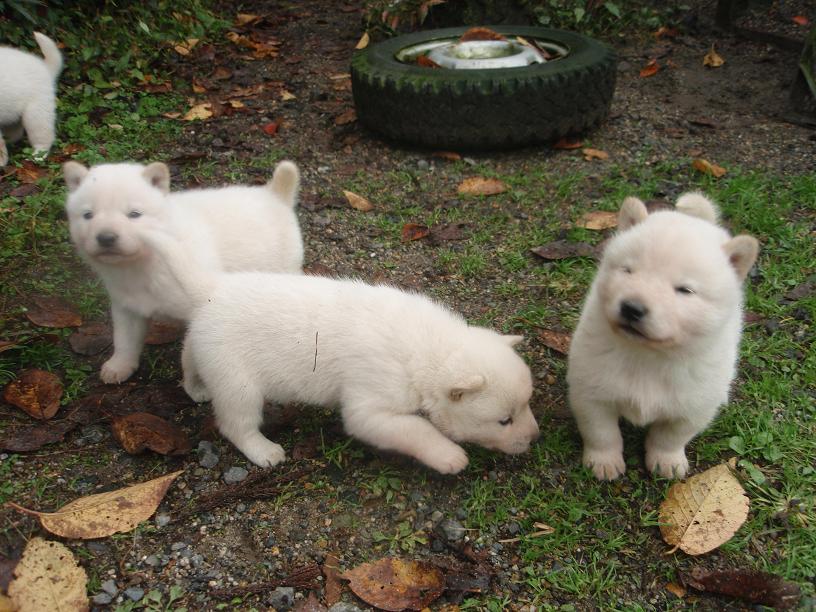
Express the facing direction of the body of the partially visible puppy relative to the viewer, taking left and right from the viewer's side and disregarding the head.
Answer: facing to the left of the viewer

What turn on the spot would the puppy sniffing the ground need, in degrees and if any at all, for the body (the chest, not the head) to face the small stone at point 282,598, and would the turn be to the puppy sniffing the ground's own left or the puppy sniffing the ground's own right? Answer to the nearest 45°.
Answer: approximately 90° to the puppy sniffing the ground's own right

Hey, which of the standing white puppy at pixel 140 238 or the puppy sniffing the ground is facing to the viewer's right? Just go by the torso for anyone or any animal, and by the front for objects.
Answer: the puppy sniffing the ground

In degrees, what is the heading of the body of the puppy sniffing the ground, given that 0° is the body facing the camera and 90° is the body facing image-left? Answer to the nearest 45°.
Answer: approximately 270°

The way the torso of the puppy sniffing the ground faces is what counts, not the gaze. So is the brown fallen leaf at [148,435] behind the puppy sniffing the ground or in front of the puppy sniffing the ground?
behind

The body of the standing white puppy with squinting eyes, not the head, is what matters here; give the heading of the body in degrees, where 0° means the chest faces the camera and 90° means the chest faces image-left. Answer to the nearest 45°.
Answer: approximately 0°

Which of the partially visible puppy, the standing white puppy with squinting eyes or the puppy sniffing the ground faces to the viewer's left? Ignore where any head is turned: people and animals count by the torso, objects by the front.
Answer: the partially visible puppy

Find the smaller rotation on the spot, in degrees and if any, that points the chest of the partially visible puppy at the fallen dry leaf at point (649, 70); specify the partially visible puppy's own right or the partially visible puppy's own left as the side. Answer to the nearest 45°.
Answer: approximately 180°
